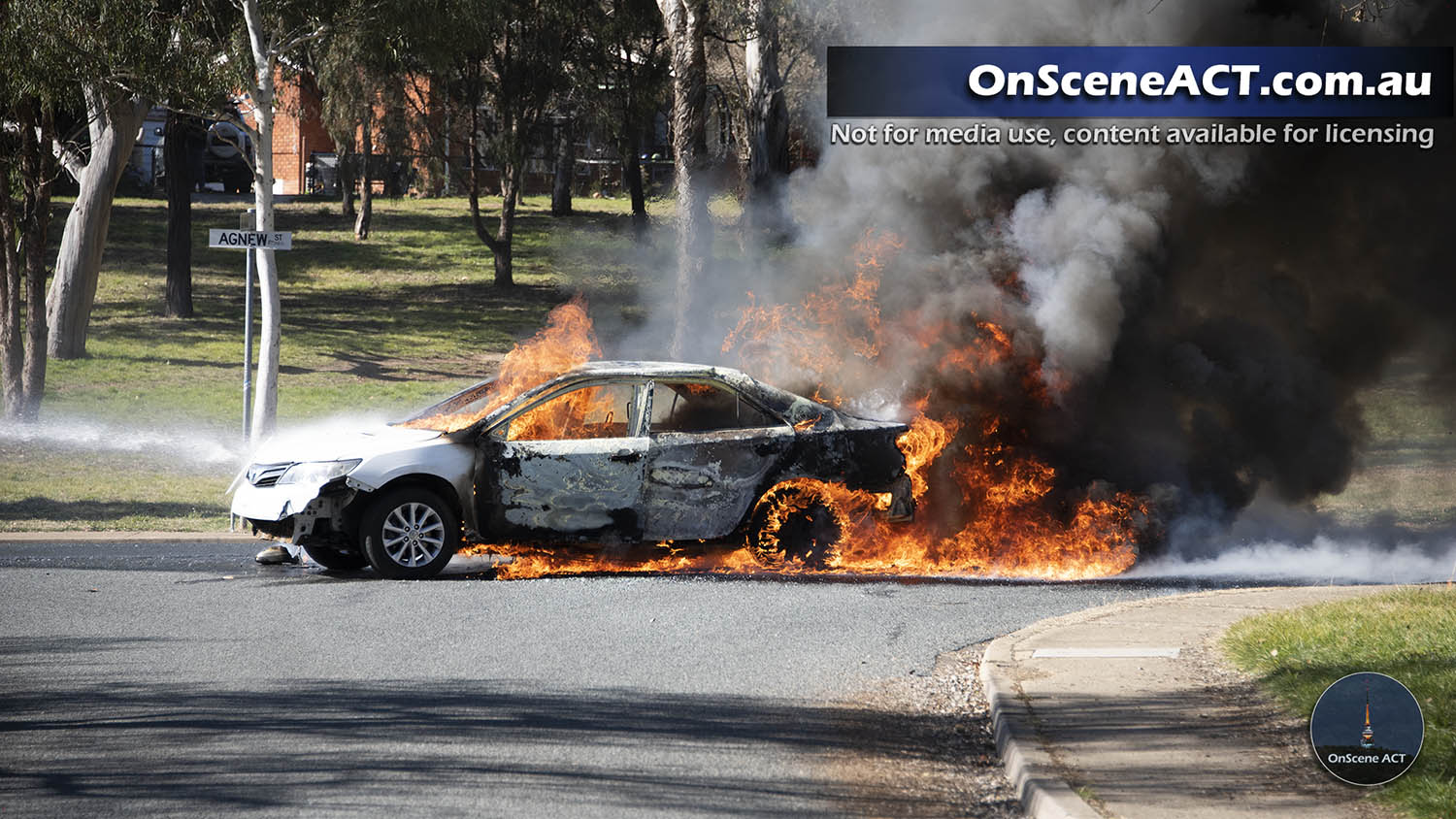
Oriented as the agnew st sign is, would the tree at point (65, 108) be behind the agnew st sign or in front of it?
behind

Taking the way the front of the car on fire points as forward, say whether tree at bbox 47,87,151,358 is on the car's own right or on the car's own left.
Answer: on the car's own right

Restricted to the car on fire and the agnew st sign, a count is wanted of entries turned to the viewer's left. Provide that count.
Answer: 1

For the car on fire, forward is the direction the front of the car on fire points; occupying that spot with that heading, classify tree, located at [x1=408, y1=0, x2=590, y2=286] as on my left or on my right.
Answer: on my right

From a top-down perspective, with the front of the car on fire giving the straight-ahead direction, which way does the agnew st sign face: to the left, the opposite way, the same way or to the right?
to the left

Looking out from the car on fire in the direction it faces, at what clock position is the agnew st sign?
The agnew st sign is roughly at 2 o'clock from the car on fire.

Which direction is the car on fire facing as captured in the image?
to the viewer's left

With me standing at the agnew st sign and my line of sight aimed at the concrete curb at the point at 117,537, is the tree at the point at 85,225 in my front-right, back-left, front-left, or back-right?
back-right

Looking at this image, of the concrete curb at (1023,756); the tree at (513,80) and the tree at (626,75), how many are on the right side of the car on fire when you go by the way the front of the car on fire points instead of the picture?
2

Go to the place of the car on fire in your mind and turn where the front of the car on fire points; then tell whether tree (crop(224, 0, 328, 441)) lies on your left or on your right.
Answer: on your right
